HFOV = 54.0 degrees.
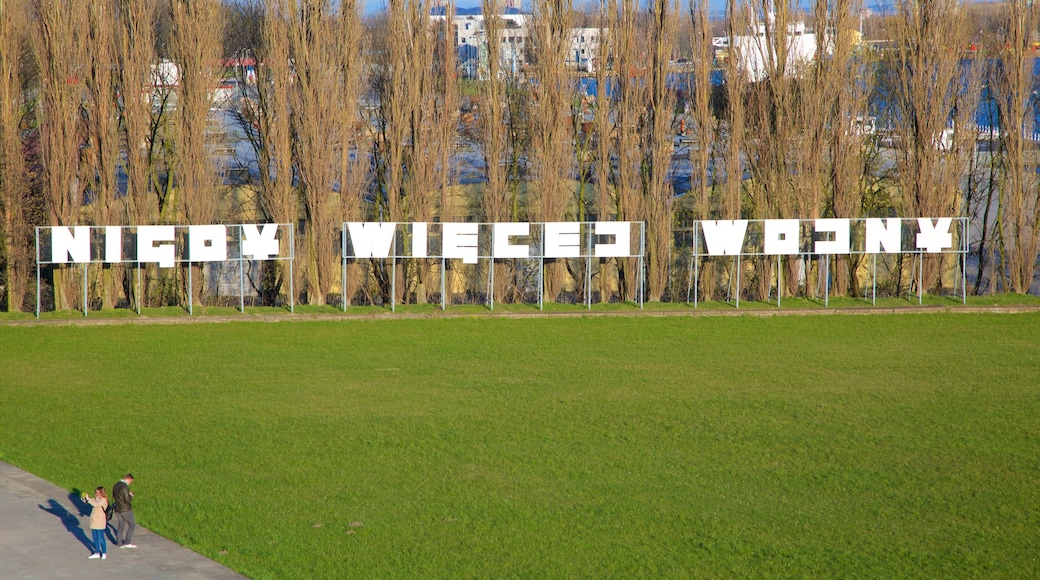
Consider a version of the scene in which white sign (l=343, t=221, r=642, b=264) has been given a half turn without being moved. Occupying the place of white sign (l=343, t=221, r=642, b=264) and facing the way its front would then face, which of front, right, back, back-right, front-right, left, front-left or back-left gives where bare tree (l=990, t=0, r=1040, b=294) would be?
right

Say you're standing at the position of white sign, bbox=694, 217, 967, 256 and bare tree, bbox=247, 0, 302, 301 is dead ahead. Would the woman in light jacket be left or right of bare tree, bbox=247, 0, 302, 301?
left

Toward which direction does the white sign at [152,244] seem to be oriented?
toward the camera

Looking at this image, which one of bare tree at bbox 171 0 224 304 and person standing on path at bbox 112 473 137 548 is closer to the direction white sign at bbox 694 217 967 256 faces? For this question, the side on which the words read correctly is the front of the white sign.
the person standing on path

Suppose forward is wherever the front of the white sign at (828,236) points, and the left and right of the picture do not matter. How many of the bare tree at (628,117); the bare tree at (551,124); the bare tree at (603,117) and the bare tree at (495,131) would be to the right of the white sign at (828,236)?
4

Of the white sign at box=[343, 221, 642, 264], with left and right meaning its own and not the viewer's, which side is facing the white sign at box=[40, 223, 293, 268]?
right

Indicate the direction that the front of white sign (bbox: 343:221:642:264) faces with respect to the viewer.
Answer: facing the viewer

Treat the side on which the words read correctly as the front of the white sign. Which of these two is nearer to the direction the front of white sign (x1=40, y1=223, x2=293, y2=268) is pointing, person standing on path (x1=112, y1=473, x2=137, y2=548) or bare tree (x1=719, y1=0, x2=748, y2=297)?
the person standing on path

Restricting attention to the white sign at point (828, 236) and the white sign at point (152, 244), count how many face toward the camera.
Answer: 2

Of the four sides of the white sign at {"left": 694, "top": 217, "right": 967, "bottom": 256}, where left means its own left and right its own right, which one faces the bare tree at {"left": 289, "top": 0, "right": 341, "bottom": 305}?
right

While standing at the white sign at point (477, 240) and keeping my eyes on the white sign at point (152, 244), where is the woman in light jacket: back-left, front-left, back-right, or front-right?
front-left

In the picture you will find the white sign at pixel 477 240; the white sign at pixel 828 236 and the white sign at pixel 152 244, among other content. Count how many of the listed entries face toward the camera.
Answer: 3

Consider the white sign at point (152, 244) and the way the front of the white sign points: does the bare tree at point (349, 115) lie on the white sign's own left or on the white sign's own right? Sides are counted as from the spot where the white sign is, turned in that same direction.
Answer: on the white sign's own left
